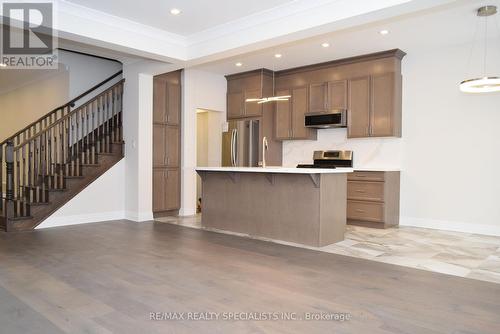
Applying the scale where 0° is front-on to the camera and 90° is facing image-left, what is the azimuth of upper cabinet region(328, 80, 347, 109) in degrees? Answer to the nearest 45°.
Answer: approximately 0°

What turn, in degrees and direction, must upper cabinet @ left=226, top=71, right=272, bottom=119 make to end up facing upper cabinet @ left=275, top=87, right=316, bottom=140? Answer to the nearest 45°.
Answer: approximately 90° to its left

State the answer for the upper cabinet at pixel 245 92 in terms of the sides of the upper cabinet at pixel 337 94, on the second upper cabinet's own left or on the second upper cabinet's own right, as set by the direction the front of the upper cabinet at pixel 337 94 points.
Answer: on the second upper cabinet's own right

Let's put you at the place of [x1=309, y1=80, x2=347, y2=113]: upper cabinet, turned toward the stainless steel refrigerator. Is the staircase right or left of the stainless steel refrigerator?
left

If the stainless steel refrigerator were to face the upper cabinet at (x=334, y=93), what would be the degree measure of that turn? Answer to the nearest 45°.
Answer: approximately 90° to its left

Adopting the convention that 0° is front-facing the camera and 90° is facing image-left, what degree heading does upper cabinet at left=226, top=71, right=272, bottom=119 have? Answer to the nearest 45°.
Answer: approximately 45°

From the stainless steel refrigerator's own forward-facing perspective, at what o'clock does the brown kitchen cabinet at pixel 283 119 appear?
The brown kitchen cabinet is roughly at 8 o'clock from the stainless steel refrigerator.

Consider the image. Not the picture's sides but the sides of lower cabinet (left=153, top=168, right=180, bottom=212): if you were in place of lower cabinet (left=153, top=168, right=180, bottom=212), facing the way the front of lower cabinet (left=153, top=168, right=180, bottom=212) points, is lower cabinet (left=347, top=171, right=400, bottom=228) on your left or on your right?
on your left
